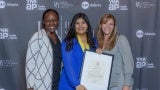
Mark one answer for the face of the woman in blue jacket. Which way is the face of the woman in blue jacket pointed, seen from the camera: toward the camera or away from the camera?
toward the camera

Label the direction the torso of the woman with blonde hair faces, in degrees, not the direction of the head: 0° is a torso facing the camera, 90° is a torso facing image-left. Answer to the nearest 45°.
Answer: approximately 45°

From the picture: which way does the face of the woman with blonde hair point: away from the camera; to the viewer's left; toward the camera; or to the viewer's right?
toward the camera
